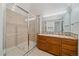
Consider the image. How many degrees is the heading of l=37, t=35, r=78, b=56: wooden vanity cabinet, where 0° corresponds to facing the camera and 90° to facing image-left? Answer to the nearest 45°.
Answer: approximately 45°

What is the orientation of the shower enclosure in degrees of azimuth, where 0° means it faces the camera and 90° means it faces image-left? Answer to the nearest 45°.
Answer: approximately 315°

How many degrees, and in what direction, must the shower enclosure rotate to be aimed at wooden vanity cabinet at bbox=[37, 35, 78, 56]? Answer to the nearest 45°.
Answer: approximately 45° to its left

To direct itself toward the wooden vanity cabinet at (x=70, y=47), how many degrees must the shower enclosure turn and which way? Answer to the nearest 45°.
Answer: approximately 45° to its left
